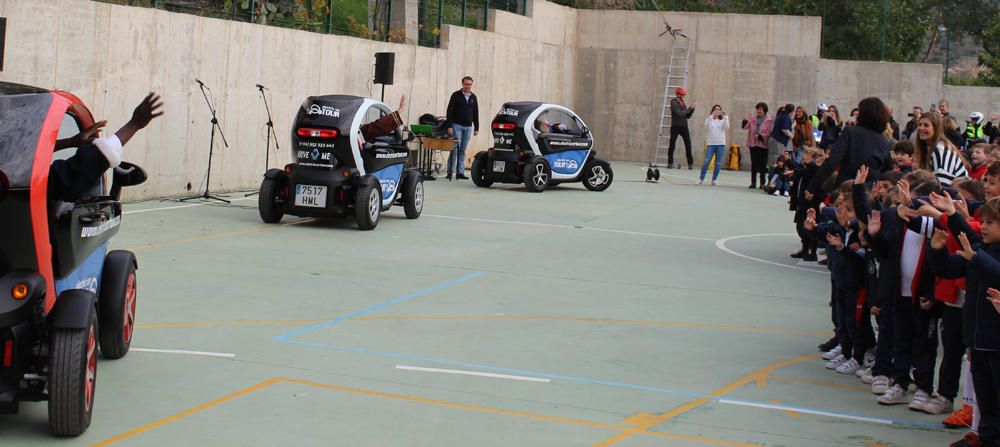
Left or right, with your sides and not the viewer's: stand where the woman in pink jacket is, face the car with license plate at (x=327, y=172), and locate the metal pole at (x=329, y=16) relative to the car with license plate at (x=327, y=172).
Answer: right

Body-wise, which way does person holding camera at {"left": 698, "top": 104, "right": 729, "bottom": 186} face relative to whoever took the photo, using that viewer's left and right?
facing the viewer

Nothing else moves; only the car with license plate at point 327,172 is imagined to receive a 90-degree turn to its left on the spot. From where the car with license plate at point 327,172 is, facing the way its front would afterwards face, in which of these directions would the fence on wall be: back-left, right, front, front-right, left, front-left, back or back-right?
front-right

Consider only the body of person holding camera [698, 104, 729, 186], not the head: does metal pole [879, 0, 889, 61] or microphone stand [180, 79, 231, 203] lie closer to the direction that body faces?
the microphone stand

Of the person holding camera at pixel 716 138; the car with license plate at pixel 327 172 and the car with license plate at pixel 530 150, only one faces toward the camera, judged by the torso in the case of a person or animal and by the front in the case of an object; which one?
the person holding camera

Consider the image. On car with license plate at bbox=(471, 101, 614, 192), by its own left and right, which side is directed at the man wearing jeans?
left

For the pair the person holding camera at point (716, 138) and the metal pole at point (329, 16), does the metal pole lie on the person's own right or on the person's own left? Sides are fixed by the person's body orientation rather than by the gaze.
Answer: on the person's own right

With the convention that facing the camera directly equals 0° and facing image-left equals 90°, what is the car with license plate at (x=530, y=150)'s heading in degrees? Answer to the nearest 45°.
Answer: approximately 225°

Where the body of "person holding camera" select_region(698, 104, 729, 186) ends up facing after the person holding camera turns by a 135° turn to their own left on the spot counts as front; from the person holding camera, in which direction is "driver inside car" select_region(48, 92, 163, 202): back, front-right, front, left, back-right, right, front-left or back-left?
back-right

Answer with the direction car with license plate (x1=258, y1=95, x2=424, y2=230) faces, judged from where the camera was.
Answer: facing away from the viewer and to the right of the viewer
